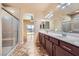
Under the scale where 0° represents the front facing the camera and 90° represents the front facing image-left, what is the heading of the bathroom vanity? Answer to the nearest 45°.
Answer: approximately 45°
